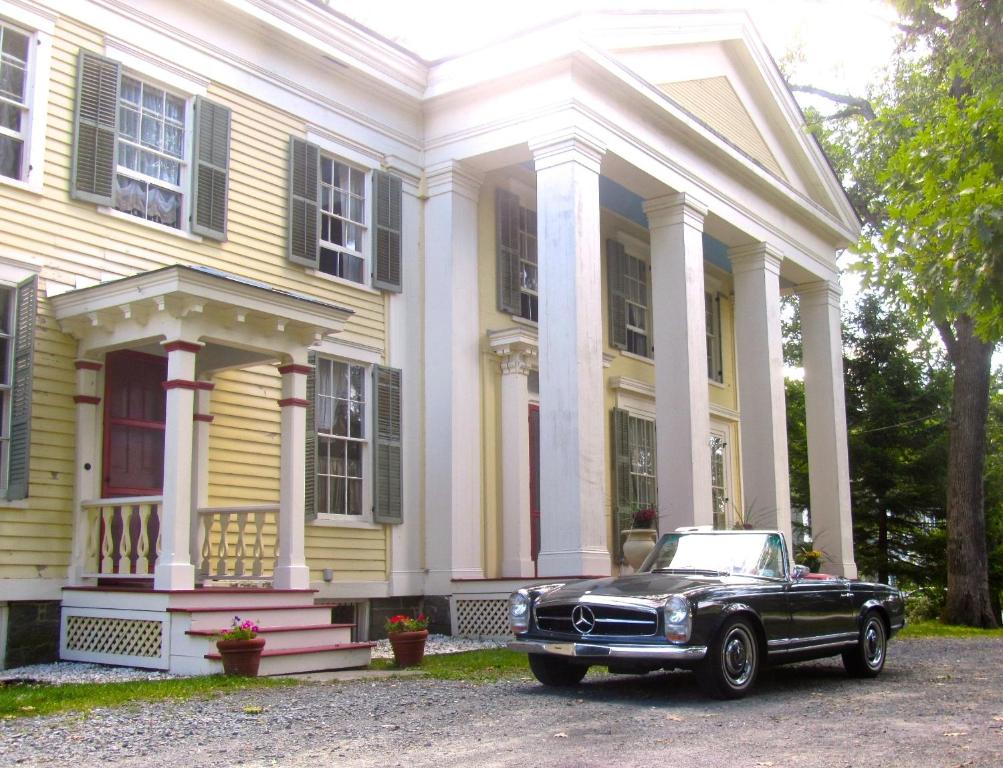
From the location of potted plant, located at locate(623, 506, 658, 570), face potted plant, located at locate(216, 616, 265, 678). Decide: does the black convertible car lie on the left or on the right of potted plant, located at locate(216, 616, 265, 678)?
left

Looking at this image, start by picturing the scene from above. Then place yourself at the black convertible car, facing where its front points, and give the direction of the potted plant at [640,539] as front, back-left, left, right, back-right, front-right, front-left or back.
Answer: back-right

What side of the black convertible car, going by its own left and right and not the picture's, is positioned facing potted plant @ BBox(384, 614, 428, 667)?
right

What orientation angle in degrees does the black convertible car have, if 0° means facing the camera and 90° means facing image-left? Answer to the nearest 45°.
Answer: approximately 45°

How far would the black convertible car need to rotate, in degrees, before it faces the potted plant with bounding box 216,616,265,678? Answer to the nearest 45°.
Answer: approximately 45° to its right
